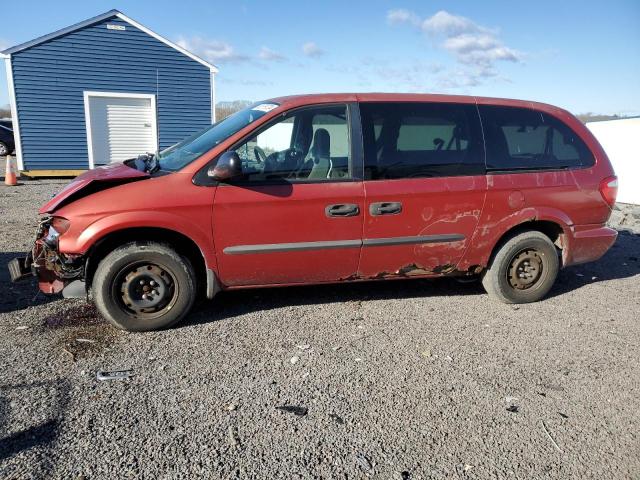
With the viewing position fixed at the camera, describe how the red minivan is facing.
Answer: facing to the left of the viewer

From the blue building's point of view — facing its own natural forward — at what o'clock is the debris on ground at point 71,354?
The debris on ground is roughly at 12 o'clock from the blue building.

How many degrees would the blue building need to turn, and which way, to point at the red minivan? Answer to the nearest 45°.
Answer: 0° — it already faces it

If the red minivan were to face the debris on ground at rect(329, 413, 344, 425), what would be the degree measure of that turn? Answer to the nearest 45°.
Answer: approximately 90° to its left

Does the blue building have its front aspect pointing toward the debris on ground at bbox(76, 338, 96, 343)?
yes

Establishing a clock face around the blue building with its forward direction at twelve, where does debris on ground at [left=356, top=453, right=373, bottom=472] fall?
The debris on ground is roughly at 12 o'clock from the blue building.

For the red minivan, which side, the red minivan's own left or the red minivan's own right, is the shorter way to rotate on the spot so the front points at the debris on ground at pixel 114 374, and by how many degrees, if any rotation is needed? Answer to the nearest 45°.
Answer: approximately 45° to the red minivan's own left

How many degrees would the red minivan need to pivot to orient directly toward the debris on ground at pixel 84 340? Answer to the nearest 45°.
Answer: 0° — it already faces it

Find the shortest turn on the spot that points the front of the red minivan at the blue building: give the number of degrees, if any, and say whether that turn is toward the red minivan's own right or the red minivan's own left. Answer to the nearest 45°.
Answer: approximately 45° to the red minivan's own right

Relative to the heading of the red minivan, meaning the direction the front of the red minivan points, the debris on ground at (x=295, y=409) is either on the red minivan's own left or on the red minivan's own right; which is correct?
on the red minivan's own left

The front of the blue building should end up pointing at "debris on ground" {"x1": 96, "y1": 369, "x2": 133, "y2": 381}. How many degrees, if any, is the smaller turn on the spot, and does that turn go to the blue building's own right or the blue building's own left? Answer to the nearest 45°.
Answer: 0° — it already faces it

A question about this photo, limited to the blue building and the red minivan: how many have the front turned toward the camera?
1

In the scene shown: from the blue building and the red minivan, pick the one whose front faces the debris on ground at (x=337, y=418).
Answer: the blue building

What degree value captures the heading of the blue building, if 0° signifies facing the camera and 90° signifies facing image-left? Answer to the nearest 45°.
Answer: approximately 0°
